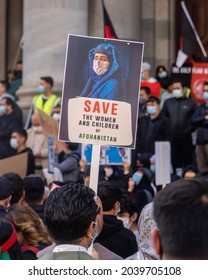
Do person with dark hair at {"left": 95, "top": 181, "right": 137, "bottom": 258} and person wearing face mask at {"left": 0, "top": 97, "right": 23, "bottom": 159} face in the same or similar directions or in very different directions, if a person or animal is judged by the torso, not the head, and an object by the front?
very different directions

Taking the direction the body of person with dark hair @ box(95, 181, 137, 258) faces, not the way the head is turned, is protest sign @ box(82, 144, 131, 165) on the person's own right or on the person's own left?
on the person's own left

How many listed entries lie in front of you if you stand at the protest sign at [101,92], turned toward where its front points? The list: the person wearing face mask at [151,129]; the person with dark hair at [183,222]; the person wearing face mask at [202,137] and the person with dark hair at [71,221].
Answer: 2

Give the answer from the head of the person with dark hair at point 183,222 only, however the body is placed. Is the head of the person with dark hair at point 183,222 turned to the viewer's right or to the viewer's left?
to the viewer's left

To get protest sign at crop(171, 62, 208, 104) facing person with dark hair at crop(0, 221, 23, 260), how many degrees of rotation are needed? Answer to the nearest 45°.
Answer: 0° — it already faces them

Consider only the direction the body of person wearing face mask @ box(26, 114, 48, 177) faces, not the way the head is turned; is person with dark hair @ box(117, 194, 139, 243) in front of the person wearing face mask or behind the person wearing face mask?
in front

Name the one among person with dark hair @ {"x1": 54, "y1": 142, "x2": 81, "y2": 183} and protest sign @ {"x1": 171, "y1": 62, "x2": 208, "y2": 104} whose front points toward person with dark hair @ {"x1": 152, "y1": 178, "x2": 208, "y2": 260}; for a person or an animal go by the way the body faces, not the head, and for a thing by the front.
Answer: the protest sign

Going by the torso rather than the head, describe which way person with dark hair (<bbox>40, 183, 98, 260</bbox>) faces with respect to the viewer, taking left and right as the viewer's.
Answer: facing away from the viewer and to the right of the viewer

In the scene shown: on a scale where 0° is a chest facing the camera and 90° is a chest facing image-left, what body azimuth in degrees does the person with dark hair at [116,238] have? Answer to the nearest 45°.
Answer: approximately 225°

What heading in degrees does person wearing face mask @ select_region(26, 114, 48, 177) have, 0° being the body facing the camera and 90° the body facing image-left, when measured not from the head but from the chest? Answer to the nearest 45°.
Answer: approximately 0°

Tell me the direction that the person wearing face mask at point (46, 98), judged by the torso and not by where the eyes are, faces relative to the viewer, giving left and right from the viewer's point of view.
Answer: facing the viewer and to the left of the viewer

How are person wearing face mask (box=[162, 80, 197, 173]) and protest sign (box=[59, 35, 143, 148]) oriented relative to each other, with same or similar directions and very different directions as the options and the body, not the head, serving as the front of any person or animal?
same or similar directions

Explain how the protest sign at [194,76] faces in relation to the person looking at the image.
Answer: facing the viewer
